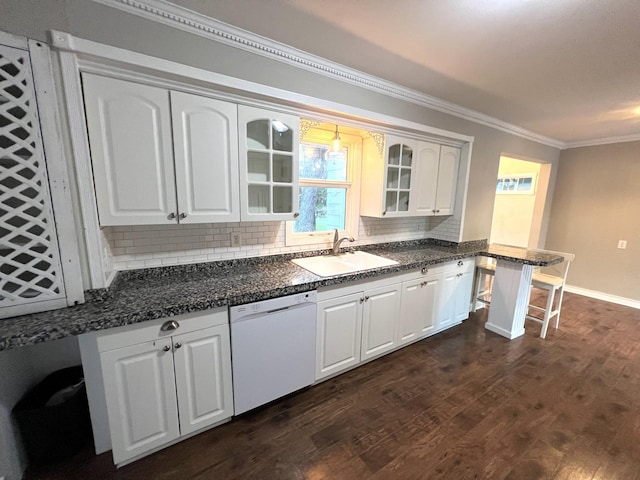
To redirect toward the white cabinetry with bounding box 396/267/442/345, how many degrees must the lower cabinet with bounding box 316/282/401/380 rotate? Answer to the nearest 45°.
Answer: approximately 90° to its left

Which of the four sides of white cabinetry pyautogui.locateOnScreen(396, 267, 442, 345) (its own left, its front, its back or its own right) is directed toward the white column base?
left

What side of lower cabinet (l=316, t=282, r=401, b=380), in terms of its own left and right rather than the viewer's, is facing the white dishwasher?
right

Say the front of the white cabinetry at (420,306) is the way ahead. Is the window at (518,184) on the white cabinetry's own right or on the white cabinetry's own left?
on the white cabinetry's own left

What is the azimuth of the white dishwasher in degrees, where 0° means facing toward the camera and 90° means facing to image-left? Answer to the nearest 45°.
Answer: approximately 315°

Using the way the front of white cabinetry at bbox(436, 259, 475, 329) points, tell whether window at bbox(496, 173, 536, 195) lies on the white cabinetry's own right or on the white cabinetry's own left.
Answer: on the white cabinetry's own left

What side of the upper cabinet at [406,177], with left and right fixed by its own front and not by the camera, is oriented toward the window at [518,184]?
left

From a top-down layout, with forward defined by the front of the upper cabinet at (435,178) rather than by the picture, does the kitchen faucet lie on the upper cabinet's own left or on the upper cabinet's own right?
on the upper cabinet's own right

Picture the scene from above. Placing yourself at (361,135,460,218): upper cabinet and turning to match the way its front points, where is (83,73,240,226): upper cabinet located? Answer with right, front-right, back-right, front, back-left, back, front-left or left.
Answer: right

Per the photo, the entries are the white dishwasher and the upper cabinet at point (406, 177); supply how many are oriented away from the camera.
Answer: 0

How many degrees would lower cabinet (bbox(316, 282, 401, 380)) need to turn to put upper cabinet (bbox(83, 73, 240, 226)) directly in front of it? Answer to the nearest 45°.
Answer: approximately 90° to its right

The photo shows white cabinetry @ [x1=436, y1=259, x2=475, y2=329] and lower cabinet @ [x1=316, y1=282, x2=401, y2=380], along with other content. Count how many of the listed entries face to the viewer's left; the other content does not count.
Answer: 0

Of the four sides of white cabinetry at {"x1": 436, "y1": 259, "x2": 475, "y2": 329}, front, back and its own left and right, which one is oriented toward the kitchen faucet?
right

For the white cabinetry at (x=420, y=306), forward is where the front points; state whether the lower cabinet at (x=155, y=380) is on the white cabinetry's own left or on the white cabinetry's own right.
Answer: on the white cabinetry's own right

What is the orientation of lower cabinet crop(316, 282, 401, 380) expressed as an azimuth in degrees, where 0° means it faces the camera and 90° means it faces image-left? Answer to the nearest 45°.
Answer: approximately 315°

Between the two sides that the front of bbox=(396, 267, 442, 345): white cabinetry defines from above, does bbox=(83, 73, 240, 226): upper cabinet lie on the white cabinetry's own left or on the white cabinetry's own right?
on the white cabinetry's own right
